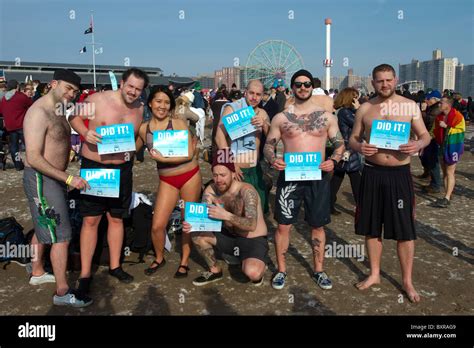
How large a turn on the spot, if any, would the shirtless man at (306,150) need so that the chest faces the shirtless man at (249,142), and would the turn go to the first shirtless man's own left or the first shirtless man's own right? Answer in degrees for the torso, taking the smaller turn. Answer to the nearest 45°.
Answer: approximately 135° to the first shirtless man's own right

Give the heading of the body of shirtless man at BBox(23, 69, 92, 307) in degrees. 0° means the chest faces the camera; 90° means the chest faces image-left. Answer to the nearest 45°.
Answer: approximately 315°

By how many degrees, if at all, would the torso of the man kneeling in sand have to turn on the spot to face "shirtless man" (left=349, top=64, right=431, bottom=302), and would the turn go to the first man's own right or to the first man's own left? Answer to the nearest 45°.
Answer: approximately 135° to the first man's own left

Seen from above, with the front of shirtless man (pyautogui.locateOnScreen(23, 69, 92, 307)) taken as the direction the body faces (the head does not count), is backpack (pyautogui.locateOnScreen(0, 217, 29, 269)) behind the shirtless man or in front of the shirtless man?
behind

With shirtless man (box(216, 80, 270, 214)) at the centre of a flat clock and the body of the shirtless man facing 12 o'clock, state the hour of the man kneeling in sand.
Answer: The man kneeling in sand is roughly at 11 o'clock from the shirtless man.

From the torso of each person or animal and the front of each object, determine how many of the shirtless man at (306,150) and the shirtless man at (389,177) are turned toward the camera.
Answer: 2

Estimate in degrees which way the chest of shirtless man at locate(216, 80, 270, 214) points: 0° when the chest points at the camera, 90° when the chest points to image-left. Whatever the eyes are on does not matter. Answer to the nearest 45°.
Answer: approximately 45°

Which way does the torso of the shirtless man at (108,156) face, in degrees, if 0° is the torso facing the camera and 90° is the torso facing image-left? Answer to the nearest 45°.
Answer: approximately 0°

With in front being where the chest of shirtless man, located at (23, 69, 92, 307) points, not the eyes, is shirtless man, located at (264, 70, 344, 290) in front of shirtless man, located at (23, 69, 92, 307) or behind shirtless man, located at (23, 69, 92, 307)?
in front

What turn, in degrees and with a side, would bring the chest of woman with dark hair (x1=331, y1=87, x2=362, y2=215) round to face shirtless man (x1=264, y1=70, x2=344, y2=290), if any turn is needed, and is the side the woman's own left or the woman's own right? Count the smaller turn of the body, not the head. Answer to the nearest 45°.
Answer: approximately 90° to the woman's own right

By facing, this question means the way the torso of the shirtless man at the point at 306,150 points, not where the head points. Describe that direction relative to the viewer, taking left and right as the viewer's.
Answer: facing the viewer
